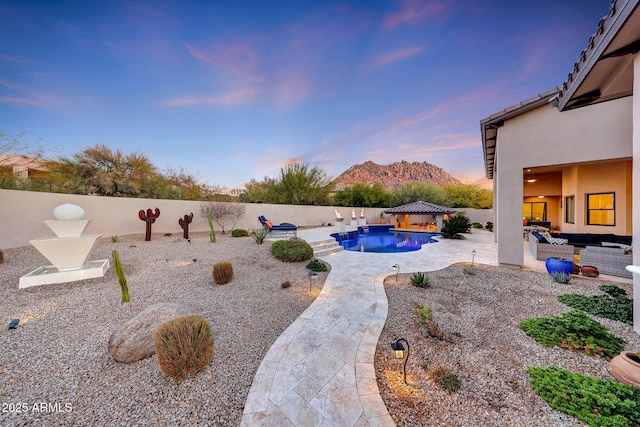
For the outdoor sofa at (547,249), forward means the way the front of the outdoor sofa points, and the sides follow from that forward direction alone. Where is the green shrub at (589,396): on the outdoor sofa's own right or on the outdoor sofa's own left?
on the outdoor sofa's own right

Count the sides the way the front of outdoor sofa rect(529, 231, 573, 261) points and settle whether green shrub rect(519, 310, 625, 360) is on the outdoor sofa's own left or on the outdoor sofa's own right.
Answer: on the outdoor sofa's own right

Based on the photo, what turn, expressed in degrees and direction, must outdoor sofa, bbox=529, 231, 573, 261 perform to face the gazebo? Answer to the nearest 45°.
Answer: approximately 135° to its left

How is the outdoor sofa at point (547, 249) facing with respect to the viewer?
to the viewer's right

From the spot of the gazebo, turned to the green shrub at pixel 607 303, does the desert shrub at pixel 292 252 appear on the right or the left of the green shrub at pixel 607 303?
right

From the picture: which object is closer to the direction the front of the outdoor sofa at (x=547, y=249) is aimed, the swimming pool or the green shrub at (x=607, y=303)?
the green shrub

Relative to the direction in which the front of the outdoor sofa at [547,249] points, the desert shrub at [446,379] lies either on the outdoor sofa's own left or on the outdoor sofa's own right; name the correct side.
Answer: on the outdoor sofa's own right

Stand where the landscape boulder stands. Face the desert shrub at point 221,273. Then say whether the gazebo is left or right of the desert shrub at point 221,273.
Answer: right

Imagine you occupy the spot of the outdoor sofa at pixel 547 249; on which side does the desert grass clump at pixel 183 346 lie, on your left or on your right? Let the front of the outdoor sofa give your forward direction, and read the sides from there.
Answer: on your right

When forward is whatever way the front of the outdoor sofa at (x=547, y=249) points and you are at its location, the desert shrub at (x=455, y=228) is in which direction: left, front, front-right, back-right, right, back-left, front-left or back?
back-left
